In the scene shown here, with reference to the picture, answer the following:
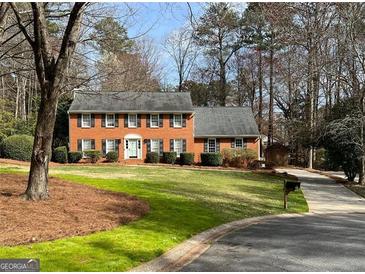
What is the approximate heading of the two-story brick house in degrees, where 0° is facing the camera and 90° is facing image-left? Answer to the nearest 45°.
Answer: approximately 0°

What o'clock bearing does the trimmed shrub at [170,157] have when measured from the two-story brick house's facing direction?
The trimmed shrub is roughly at 10 o'clock from the two-story brick house.

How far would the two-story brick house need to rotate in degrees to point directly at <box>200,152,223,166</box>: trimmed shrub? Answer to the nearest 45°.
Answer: approximately 45° to its left

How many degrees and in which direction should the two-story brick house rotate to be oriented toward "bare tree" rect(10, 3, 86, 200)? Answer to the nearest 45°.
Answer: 0° — it already faces it

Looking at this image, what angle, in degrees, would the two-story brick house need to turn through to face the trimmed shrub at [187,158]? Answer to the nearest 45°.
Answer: approximately 45° to its left

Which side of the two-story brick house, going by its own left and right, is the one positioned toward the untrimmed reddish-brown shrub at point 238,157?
left

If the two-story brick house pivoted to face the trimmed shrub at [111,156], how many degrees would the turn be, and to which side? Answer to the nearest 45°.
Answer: approximately 45° to its right

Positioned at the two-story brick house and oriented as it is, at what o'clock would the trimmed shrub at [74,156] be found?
The trimmed shrub is roughly at 2 o'clock from the two-story brick house.

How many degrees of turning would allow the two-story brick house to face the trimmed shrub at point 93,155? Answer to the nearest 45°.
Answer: approximately 45° to its right
